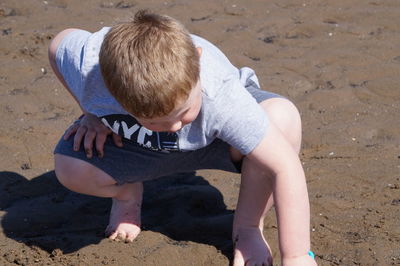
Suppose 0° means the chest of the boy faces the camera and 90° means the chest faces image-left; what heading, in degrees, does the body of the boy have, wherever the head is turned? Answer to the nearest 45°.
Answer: approximately 0°
